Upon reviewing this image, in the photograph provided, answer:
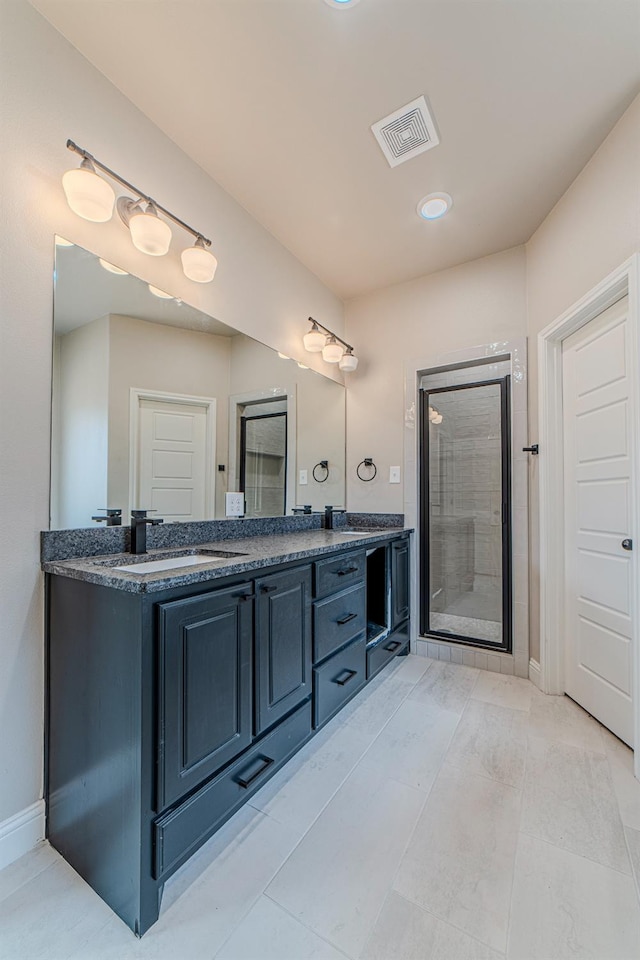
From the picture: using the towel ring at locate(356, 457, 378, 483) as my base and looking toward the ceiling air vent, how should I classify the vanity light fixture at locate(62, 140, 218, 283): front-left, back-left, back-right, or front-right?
front-right

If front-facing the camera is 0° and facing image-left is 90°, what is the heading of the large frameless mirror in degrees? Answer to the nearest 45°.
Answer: approximately 315°

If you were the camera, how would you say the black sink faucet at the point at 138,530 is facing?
facing the viewer and to the right of the viewer

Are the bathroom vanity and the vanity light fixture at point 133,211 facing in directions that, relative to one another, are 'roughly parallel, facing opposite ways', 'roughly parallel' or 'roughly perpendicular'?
roughly parallel

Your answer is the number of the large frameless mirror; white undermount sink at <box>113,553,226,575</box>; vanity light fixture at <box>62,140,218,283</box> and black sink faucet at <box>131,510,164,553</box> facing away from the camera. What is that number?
0

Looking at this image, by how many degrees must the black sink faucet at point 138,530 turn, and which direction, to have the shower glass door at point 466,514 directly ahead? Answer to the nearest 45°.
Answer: approximately 45° to its left

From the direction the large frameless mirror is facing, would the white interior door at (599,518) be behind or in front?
in front

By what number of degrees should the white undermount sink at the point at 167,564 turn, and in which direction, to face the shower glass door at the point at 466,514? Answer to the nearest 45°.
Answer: approximately 45° to its left

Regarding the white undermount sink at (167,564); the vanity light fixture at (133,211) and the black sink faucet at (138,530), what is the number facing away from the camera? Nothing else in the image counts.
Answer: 0

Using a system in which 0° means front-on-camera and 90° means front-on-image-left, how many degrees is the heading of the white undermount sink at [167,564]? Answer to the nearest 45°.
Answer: approximately 315°

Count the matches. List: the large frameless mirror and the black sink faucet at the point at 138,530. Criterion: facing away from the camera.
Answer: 0

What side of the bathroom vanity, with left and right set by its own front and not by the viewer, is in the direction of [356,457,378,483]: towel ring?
left
